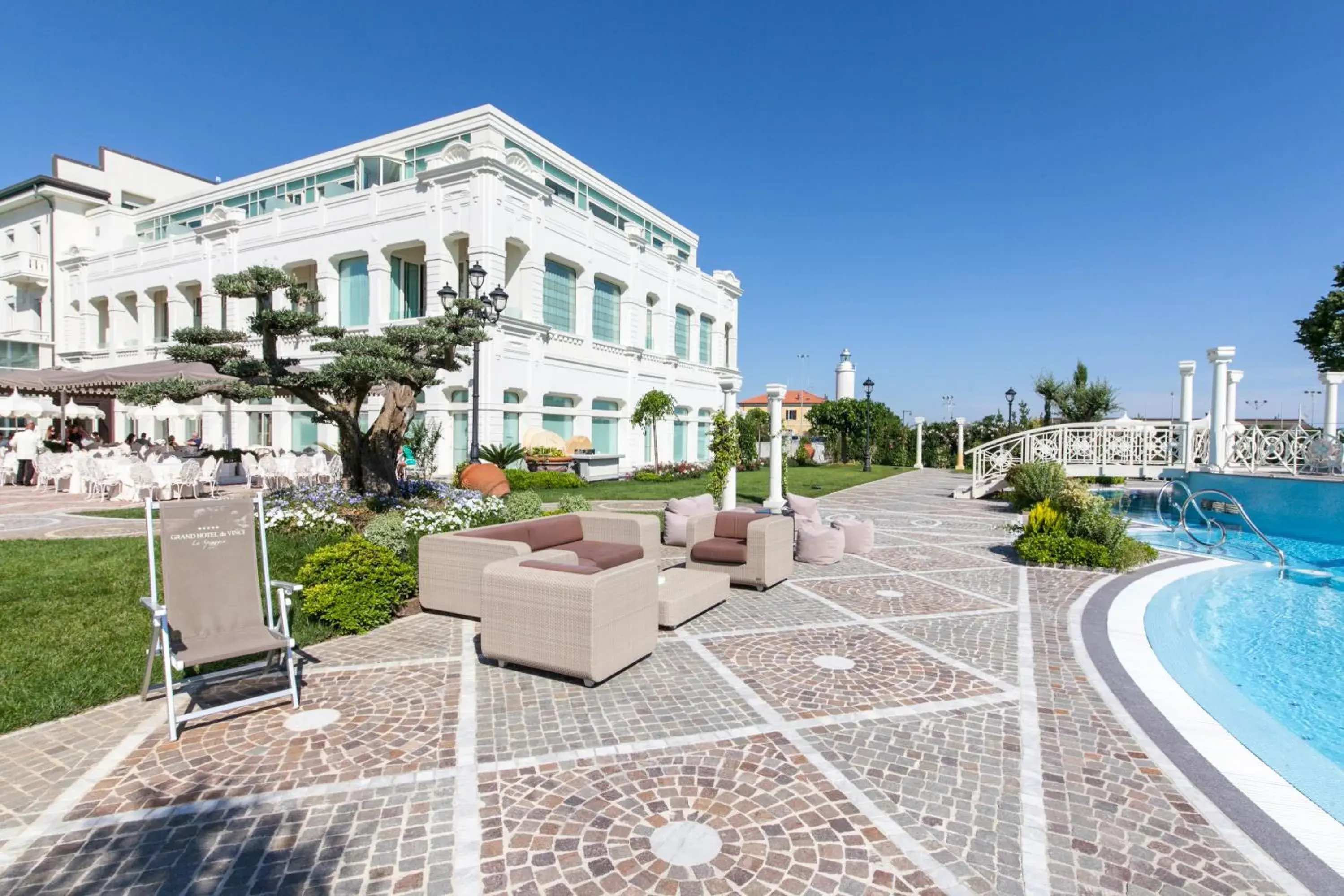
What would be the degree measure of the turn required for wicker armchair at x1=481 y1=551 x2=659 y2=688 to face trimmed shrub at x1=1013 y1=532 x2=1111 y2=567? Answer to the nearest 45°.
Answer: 0° — it already faces it

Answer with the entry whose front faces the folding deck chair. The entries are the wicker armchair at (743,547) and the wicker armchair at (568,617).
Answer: the wicker armchair at (743,547)

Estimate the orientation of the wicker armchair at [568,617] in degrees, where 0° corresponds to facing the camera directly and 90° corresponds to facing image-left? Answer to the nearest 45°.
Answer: approximately 225°

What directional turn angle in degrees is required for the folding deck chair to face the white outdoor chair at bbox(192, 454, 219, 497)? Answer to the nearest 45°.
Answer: approximately 135° to its left

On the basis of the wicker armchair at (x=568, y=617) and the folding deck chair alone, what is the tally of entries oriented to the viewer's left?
0

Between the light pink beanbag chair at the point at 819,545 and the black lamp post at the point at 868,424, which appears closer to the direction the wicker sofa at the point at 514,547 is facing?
the light pink beanbag chair

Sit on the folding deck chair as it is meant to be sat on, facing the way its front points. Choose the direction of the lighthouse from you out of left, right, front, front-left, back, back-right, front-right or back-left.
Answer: left

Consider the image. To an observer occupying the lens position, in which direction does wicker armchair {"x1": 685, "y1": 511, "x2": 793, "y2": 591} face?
facing the viewer and to the left of the viewer

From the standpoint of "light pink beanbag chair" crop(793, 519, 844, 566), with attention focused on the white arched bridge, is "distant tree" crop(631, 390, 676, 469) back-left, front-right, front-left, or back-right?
front-left

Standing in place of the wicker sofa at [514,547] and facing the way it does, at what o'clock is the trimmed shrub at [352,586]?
The trimmed shrub is roughly at 4 o'clock from the wicker sofa.

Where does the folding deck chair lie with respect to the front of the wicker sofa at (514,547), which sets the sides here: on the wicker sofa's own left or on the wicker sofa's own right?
on the wicker sofa's own right

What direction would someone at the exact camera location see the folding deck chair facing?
facing the viewer and to the right of the viewer

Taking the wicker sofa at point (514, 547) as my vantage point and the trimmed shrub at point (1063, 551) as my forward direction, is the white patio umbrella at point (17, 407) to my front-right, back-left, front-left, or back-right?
back-left

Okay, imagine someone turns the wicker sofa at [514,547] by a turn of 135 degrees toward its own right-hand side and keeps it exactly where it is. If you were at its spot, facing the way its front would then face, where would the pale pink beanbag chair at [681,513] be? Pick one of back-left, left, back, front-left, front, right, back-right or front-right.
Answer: back-right

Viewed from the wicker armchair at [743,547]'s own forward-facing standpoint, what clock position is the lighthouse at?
The lighthouse is roughly at 5 o'clock from the wicker armchair.

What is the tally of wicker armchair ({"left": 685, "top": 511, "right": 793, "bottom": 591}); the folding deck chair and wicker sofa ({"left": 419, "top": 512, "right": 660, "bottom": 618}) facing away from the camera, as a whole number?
0
